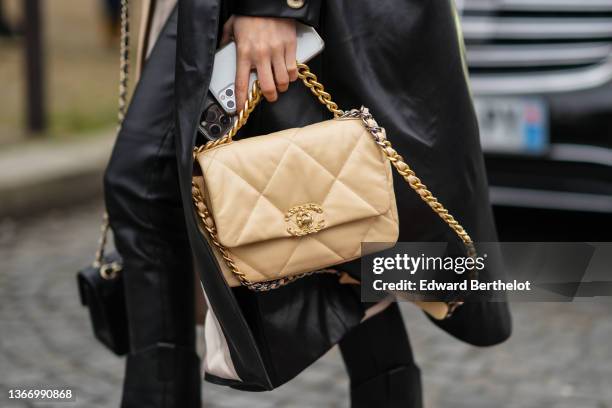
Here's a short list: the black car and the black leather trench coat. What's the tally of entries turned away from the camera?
0

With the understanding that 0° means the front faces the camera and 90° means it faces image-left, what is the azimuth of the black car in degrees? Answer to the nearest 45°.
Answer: approximately 0°

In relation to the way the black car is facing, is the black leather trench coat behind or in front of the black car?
in front

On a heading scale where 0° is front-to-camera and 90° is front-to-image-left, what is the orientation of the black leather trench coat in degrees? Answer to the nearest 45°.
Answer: approximately 45°

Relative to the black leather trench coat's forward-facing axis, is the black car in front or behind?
behind
